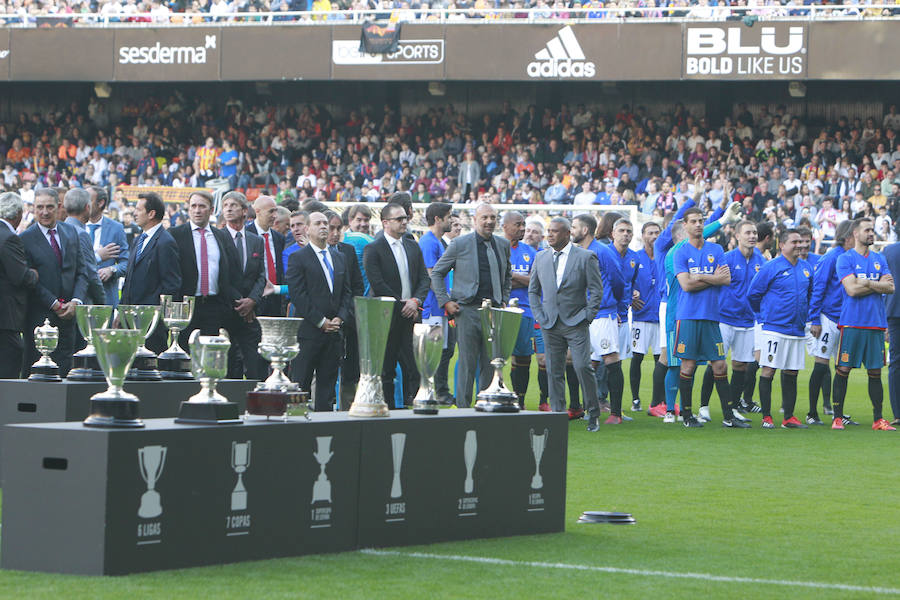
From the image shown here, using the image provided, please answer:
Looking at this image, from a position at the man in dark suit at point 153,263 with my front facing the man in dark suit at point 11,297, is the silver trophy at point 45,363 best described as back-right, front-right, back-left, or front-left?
front-left

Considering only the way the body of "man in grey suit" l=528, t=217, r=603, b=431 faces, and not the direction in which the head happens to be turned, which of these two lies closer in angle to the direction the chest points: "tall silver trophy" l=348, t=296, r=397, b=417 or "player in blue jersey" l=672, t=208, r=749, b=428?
the tall silver trophy

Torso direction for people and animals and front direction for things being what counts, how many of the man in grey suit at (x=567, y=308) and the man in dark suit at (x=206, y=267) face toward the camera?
2

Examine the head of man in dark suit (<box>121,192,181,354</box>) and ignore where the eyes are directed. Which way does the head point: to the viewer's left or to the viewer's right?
to the viewer's left

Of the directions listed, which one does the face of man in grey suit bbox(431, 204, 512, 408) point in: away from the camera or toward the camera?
toward the camera

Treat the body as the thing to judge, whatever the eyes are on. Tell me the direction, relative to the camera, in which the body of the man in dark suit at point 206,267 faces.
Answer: toward the camera

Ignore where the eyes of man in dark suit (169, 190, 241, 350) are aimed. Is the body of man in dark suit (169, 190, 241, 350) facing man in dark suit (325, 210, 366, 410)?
no

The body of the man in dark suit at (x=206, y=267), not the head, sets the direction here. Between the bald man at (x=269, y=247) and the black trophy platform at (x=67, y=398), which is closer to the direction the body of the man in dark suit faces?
the black trophy platform

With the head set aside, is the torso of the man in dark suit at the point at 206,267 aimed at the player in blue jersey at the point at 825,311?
no

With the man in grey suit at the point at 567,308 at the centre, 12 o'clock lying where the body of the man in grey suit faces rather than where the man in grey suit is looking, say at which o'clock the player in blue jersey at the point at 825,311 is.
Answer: The player in blue jersey is roughly at 8 o'clock from the man in grey suit.

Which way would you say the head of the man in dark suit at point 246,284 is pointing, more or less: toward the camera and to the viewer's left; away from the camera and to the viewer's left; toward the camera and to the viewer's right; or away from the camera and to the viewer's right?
toward the camera and to the viewer's right

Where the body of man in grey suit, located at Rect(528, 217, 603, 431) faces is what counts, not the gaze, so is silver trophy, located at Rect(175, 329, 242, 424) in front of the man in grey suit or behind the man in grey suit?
in front

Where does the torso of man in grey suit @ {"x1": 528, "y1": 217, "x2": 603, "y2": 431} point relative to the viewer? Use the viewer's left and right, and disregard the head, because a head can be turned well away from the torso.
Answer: facing the viewer
